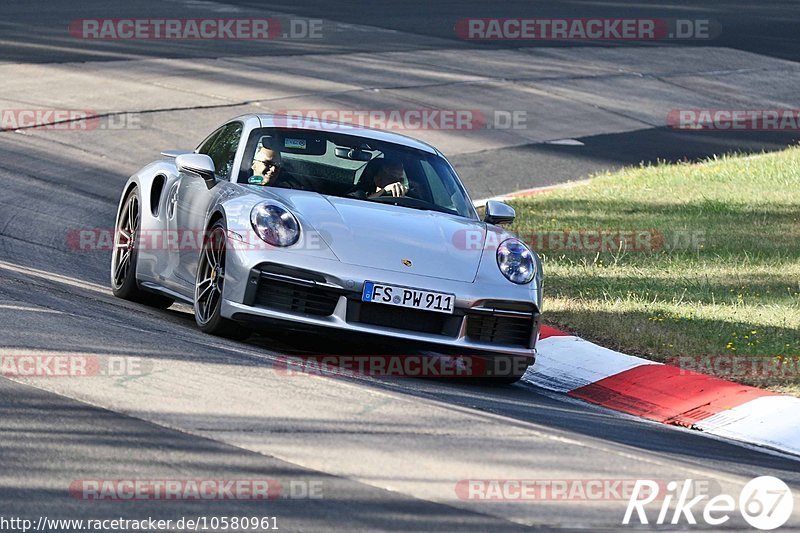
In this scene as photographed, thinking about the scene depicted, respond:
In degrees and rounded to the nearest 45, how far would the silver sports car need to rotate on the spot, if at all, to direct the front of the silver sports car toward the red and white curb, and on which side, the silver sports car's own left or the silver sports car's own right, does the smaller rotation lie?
approximately 45° to the silver sports car's own left

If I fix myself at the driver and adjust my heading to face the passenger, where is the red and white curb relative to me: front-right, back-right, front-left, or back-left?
back-left

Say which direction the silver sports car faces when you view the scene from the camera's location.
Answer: facing the viewer and to the right of the viewer
